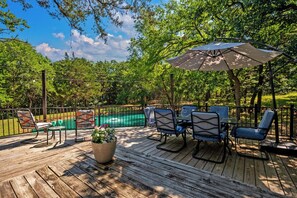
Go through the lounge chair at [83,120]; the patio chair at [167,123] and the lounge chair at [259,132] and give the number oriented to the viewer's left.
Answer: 1

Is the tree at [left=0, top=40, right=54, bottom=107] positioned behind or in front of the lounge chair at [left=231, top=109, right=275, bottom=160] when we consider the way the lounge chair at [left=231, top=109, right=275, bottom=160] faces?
in front

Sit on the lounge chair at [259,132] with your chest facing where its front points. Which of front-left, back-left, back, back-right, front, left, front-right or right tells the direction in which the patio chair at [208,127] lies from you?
front-left

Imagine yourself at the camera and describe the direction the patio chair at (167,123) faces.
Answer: facing away from the viewer and to the right of the viewer

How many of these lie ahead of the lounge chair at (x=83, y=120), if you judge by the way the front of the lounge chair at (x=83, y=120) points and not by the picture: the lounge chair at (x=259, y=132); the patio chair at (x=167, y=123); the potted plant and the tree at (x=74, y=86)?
1

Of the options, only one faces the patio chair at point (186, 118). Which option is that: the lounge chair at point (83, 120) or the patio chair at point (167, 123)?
the patio chair at point (167, 123)

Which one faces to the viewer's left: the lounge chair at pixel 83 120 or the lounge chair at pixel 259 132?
the lounge chair at pixel 259 132

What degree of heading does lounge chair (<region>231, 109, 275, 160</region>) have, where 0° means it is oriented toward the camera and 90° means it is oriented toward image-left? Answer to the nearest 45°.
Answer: approximately 90°

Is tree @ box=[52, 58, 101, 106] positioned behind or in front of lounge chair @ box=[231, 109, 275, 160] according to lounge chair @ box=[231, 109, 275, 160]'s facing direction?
in front

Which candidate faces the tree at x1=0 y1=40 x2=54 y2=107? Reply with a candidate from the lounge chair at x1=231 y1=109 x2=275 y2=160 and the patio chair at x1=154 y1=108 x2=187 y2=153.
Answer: the lounge chair

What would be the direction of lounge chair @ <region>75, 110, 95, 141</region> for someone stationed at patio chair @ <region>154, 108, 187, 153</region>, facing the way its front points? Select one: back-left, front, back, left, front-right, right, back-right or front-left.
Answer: back-left
